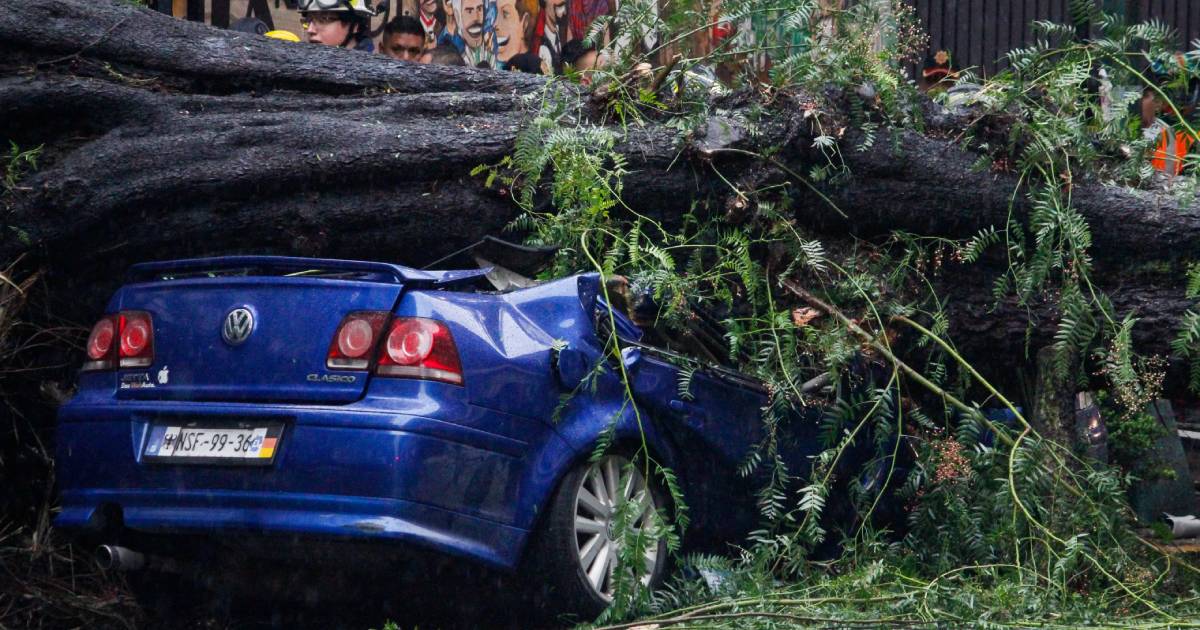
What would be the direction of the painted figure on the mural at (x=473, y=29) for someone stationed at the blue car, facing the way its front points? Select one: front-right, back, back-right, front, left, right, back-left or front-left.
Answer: front-left

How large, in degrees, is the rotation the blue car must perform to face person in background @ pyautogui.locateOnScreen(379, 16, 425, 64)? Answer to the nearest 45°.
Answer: approximately 45° to its left

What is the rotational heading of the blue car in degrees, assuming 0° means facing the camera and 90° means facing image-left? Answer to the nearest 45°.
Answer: approximately 225°

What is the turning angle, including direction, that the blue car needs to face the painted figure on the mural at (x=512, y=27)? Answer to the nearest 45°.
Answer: approximately 45° to its left

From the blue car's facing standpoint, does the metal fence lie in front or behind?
in front
